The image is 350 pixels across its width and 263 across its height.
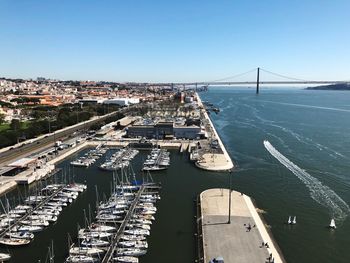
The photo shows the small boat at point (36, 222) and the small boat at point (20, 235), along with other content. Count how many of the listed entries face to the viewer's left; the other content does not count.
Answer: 2

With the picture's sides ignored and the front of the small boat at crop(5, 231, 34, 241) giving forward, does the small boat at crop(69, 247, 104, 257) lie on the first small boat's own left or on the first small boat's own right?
on the first small boat's own left

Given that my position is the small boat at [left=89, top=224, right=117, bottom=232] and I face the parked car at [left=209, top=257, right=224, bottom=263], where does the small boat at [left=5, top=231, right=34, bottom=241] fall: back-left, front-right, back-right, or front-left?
back-right

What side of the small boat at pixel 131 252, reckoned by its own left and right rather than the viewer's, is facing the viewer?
right

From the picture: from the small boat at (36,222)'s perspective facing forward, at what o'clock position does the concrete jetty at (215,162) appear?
The concrete jetty is roughly at 5 o'clock from the small boat.

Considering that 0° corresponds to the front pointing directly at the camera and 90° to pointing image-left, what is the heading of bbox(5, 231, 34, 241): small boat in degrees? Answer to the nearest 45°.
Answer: approximately 90°

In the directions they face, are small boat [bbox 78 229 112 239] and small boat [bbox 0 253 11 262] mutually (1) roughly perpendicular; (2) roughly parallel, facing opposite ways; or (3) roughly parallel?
roughly parallel

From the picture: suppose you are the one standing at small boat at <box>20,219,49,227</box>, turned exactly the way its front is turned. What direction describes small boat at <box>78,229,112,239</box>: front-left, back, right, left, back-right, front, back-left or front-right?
back-left
